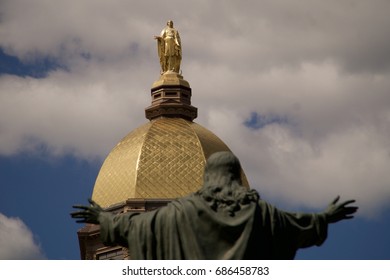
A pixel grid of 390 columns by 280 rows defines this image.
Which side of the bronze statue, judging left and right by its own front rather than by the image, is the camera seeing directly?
back
